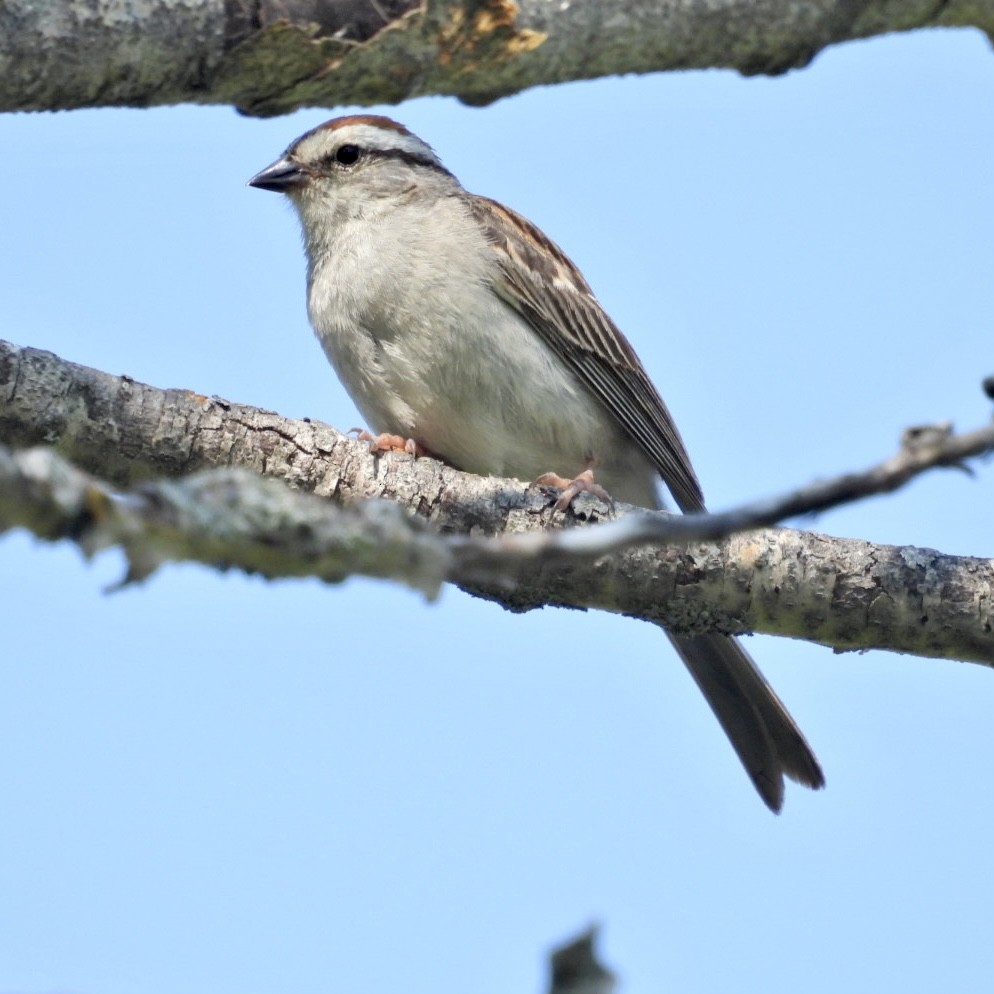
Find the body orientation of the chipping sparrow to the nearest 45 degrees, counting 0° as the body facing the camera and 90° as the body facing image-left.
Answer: approximately 45°
